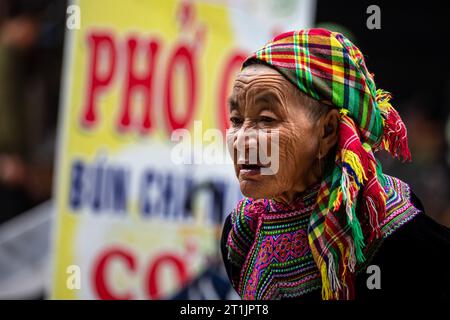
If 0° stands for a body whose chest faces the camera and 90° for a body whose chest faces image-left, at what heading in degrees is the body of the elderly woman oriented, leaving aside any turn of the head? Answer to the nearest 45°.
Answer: approximately 45°

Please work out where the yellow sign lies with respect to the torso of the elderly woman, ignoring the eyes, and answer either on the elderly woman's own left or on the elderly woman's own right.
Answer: on the elderly woman's own right
